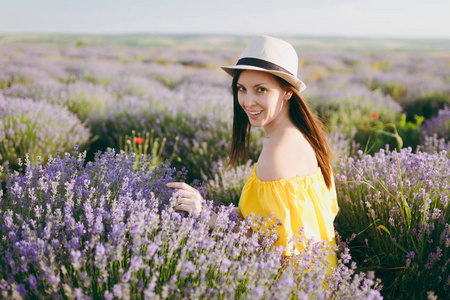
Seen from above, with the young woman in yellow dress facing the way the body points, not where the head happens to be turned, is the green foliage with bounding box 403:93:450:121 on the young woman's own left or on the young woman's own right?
on the young woman's own right

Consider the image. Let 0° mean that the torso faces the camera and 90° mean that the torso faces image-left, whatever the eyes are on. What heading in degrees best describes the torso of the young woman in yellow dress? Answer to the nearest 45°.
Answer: approximately 90°

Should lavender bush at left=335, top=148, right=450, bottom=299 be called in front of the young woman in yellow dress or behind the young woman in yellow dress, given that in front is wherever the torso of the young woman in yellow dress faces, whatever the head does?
behind

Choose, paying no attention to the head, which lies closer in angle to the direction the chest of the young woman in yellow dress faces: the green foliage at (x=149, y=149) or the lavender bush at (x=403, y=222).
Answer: the green foliage
